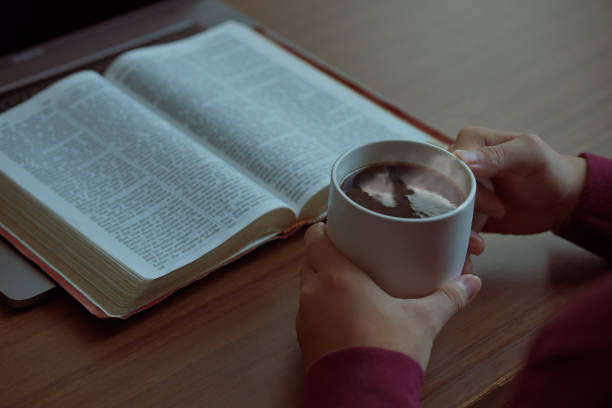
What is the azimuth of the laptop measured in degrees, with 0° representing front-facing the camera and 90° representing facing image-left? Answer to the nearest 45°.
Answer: approximately 315°
